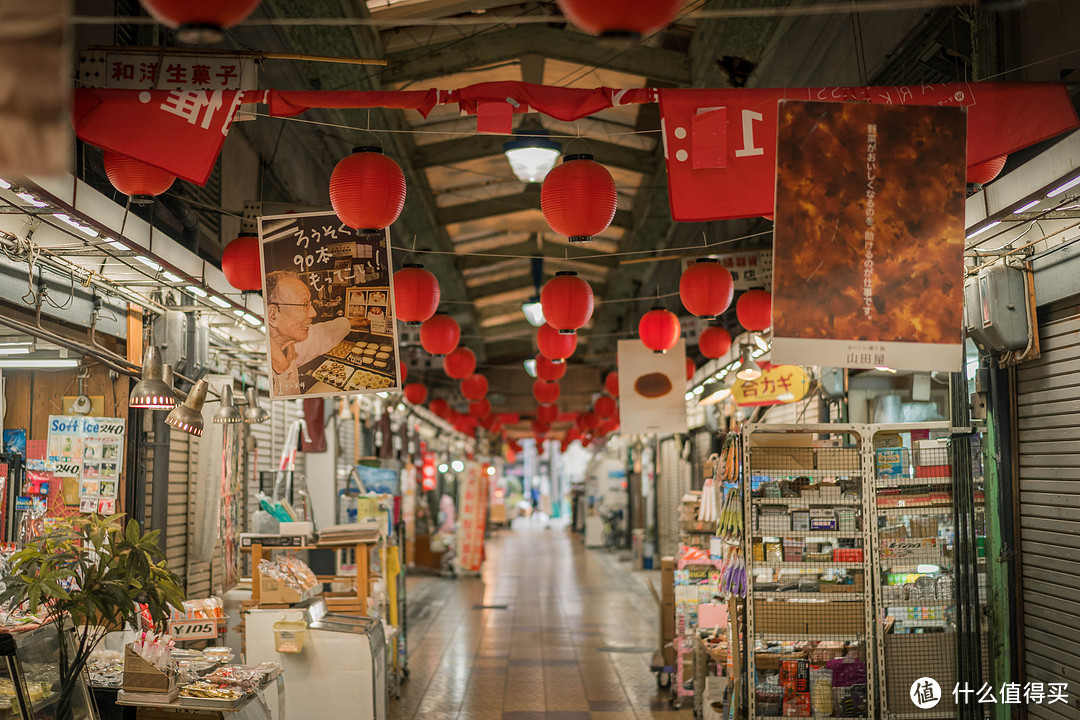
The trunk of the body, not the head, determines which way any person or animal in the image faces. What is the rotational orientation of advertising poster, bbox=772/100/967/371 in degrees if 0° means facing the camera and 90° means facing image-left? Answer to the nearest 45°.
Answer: approximately 0°

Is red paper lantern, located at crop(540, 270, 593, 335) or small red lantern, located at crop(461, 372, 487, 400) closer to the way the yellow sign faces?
the red paper lantern

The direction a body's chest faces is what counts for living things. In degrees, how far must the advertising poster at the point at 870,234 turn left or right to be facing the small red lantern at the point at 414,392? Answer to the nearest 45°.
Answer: approximately 135° to its right

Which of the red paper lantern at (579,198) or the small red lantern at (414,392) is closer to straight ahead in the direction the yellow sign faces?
the red paper lantern

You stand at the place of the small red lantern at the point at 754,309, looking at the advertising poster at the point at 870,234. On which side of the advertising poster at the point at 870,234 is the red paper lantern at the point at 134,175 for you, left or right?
right

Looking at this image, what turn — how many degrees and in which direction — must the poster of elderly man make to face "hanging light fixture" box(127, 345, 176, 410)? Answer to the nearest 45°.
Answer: approximately 135° to its right

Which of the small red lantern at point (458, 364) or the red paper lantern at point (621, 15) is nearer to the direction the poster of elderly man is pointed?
the red paper lantern
